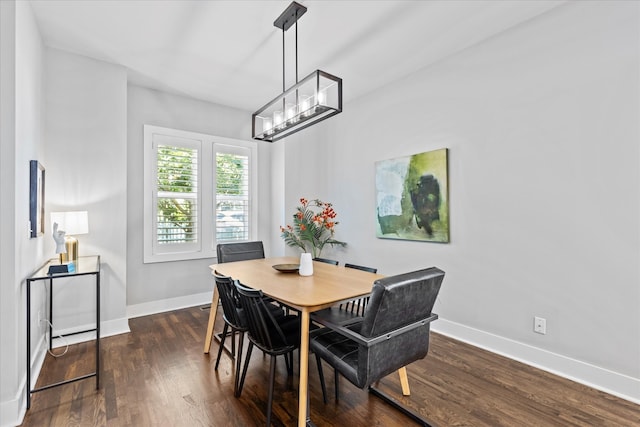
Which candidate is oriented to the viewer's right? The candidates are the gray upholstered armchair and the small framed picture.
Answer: the small framed picture

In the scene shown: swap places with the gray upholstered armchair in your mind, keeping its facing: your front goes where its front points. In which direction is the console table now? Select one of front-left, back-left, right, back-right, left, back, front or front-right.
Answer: front-left

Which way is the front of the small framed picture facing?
to the viewer's right

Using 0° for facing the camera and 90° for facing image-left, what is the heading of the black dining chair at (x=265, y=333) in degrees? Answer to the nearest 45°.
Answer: approximately 225°

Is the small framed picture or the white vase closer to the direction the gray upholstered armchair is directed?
the white vase

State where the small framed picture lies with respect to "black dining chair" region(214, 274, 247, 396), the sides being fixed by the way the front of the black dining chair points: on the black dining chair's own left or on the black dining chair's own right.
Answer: on the black dining chair's own left

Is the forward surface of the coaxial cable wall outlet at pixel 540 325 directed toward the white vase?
yes

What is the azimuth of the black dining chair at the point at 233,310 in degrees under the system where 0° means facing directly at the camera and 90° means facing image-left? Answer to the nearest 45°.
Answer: approximately 225°

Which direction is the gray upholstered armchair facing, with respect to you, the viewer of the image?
facing away from the viewer and to the left of the viewer

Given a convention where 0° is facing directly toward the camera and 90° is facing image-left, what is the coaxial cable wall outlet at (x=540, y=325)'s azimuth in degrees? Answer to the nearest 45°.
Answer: approximately 45°

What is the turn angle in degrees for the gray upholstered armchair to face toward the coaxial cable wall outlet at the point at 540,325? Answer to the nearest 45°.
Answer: approximately 90° to its right
